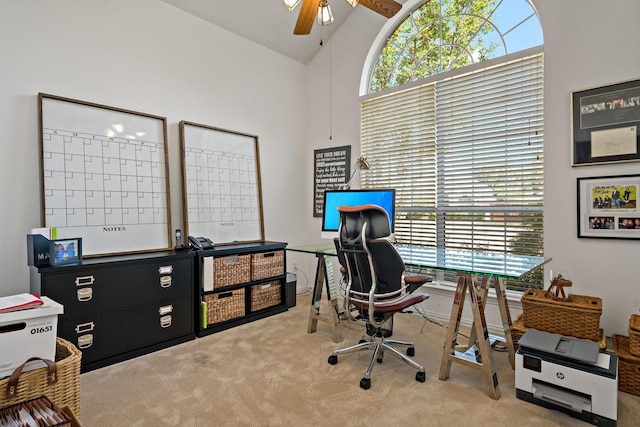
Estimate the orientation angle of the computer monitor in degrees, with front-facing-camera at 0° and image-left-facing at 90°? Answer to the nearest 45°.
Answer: approximately 0°

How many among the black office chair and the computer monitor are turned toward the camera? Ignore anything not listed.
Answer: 1

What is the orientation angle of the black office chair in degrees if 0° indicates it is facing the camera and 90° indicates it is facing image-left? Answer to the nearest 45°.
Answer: approximately 225°

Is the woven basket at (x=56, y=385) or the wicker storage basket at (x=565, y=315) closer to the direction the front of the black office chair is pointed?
the wicker storage basket

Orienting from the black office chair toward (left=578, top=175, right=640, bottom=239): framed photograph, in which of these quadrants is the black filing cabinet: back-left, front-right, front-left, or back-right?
back-left

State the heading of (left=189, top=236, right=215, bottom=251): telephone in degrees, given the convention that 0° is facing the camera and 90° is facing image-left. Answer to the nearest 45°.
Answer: approximately 315°

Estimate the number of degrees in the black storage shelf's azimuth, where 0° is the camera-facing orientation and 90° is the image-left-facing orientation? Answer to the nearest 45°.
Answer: approximately 315°

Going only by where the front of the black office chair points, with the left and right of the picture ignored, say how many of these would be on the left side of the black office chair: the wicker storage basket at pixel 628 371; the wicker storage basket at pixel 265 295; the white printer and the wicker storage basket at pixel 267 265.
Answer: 2

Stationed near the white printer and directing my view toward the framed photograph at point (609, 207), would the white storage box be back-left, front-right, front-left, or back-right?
back-left

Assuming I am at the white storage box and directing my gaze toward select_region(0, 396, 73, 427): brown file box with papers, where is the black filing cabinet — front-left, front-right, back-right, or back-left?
back-left

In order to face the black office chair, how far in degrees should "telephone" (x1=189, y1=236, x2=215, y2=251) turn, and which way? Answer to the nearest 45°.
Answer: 0° — it already faces it

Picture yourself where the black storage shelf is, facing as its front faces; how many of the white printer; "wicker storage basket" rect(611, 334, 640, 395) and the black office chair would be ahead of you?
3

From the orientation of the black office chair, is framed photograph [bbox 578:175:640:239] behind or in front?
in front

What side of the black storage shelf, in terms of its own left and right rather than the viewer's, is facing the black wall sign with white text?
left

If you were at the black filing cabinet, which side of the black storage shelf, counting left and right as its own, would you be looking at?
right

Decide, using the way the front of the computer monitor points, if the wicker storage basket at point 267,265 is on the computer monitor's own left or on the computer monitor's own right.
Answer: on the computer monitor's own right
